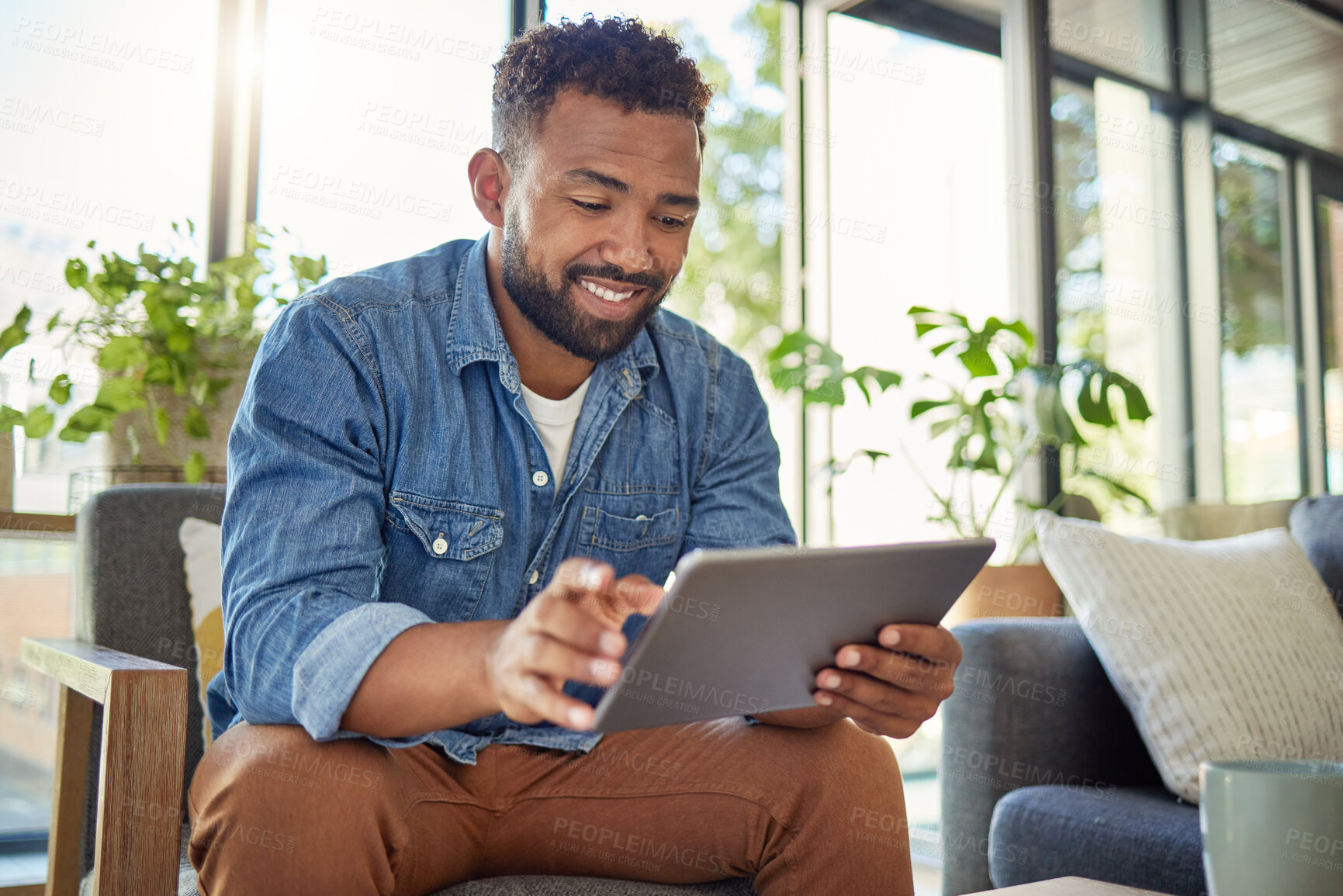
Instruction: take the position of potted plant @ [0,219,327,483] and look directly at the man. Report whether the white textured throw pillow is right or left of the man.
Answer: left

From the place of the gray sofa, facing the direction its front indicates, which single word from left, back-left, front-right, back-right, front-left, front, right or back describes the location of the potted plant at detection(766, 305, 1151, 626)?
back-right

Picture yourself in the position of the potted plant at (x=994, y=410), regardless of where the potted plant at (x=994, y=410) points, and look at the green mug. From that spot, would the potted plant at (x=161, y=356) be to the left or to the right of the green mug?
right

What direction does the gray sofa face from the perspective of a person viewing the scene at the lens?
facing the viewer and to the left of the viewer

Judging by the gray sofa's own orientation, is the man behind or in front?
in front

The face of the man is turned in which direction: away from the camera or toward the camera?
toward the camera

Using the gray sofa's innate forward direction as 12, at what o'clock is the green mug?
The green mug is roughly at 10 o'clock from the gray sofa.

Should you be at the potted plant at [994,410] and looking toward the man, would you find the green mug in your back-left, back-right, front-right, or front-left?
front-left
